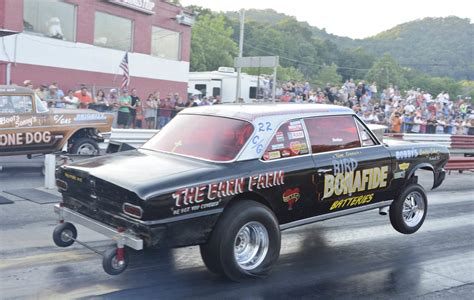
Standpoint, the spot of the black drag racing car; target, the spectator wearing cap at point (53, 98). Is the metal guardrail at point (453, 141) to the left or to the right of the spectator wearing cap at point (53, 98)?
right

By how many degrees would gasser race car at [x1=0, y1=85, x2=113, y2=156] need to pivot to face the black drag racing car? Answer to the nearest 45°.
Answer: approximately 90° to its right

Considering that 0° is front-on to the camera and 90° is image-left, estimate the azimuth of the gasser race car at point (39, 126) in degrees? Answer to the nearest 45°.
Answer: approximately 270°

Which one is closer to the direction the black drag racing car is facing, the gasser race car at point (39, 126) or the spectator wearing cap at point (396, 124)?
the spectator wearing cap

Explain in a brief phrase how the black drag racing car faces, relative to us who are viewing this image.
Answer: facing away from the viewer and to the right of the viewer

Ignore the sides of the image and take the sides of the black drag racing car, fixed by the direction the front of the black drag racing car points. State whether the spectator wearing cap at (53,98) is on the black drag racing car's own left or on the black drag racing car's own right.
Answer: on the black drag racing car's own left
